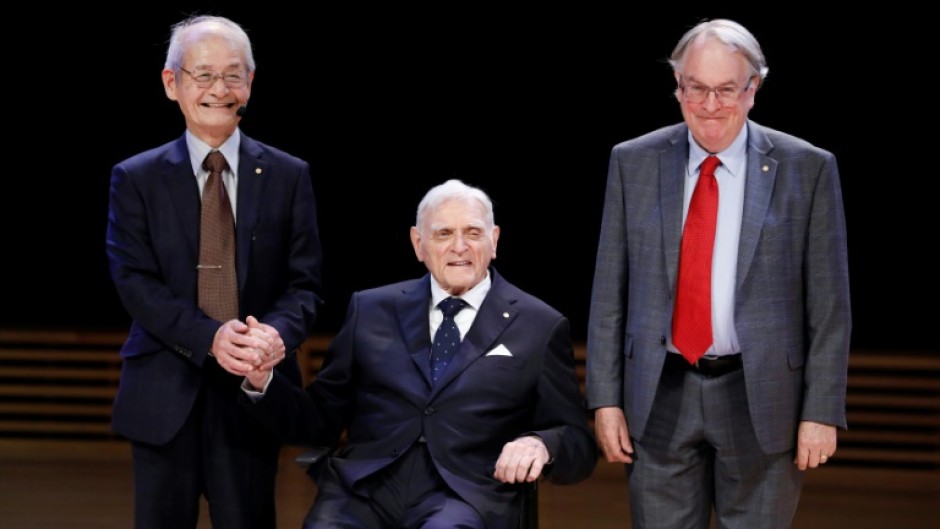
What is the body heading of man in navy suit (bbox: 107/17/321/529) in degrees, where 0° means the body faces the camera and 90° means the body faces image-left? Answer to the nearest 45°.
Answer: approximately 0°

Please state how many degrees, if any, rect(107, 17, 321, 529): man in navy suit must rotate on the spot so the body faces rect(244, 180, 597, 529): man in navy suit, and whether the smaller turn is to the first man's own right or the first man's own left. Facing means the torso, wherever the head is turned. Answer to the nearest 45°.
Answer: approximately 90° to the first man's own left

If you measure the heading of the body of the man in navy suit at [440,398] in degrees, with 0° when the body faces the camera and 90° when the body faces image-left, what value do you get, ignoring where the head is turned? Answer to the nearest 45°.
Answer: approximately 0°

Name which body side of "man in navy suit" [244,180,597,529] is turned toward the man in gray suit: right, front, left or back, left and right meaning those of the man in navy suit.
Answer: left
